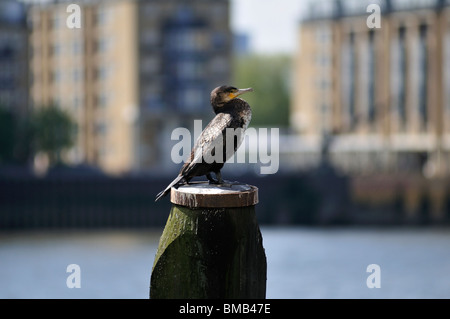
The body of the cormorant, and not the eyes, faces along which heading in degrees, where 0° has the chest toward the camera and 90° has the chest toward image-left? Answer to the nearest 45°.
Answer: approximately 270°
